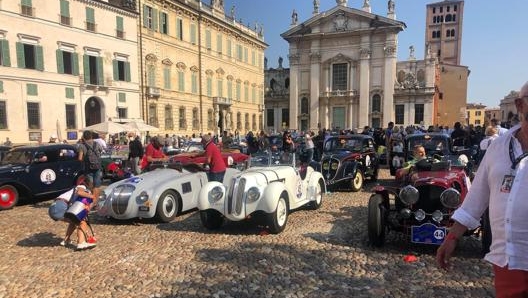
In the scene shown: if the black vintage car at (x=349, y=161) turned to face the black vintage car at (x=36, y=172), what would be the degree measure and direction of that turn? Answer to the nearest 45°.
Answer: approximately 45° to its right

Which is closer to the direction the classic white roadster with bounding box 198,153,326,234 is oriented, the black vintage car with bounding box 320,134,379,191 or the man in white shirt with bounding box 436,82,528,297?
the man in white shirt

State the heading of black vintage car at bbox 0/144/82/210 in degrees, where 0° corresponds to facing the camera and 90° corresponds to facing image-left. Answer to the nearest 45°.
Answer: approximately 45°

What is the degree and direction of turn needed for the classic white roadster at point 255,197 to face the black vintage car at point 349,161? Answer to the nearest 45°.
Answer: approximately 180°

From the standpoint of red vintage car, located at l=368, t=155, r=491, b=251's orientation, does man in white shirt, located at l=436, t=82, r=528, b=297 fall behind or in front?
in front

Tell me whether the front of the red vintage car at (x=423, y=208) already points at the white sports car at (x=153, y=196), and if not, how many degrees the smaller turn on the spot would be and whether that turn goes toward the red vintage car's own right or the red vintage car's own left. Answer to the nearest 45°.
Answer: approximately 90° to the red vintage car's own right

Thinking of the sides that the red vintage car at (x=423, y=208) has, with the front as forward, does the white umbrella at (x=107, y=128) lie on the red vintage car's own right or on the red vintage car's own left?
on the red vintage car's own right

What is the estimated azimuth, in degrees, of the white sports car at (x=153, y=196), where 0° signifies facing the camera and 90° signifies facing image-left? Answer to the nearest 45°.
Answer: approximately 45°

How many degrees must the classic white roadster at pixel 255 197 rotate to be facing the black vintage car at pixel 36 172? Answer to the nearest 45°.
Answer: approximately 90° to its right

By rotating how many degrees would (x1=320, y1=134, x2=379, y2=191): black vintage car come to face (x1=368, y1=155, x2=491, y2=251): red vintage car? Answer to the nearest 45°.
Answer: approximately 45° to its left
